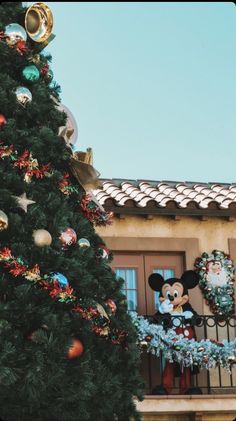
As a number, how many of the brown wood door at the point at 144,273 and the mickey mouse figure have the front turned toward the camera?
2

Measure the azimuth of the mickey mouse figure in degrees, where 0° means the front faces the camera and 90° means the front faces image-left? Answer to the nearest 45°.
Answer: approximately 0°

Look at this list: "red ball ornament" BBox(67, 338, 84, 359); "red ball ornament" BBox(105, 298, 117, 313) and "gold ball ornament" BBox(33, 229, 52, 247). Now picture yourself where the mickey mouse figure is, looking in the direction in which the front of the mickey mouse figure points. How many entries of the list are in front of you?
3

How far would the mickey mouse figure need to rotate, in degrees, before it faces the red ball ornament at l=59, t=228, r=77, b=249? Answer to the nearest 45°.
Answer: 0° — it already faces it

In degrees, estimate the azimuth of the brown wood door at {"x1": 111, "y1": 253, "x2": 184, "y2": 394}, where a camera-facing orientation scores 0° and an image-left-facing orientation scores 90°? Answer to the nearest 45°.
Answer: approximately 0°
